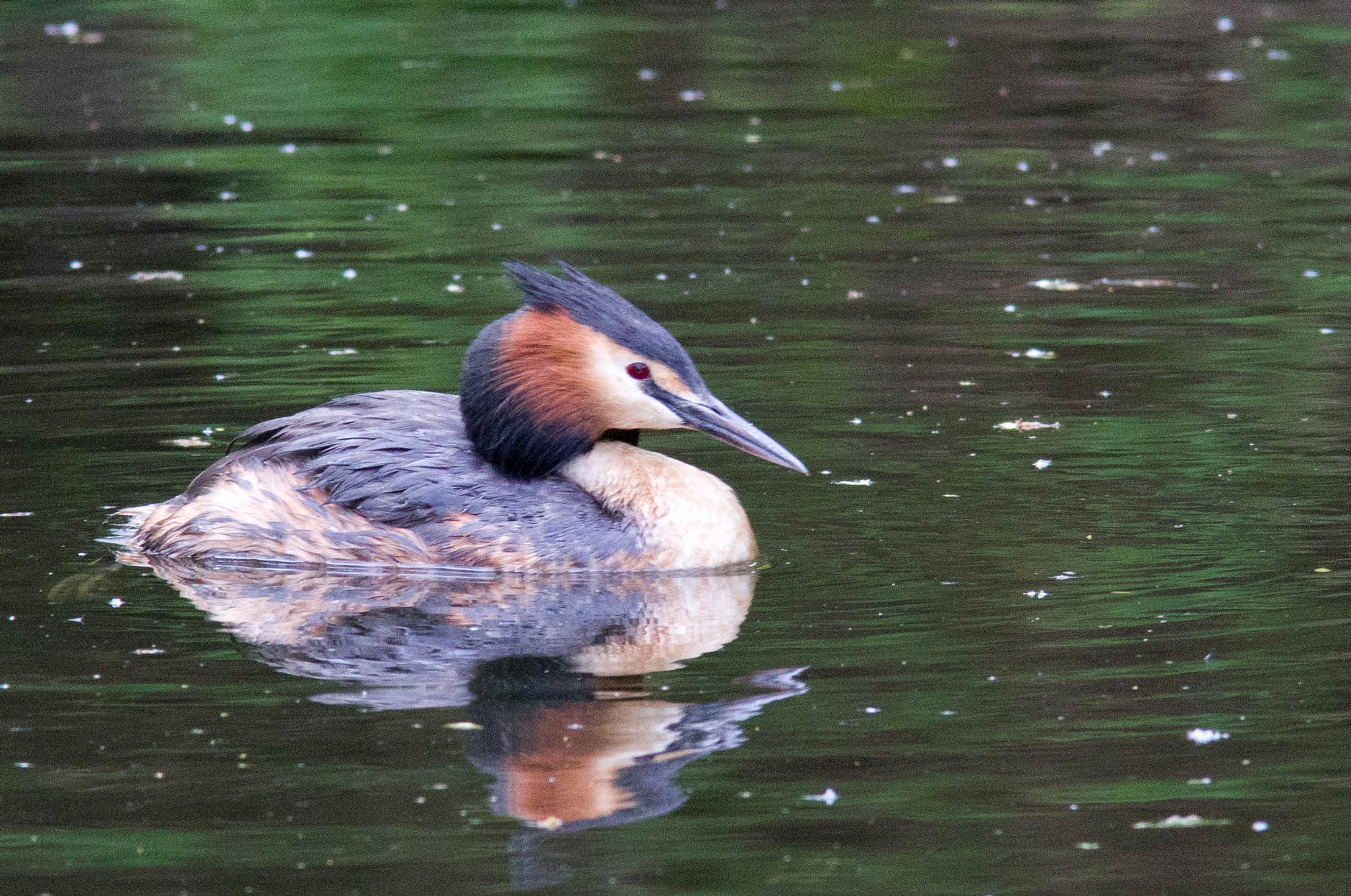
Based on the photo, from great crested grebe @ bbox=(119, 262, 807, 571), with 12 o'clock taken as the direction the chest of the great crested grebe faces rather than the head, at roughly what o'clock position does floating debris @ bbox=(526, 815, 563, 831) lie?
The floating debris is roughly at 3 o'clock from the great crested grebe.

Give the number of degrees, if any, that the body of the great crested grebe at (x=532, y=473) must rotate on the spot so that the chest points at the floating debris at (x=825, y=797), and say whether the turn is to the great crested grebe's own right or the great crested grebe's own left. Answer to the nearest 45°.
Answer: approximately 90° to the great crested grebe's own right

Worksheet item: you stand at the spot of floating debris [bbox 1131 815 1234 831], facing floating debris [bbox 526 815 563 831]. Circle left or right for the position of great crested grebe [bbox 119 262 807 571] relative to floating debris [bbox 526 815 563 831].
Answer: right

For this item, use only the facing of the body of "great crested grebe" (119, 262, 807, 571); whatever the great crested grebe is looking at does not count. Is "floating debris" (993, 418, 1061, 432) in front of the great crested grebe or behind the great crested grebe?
in front

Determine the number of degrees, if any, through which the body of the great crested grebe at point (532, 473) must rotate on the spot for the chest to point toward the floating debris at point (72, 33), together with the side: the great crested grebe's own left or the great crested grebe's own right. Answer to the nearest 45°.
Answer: approximately 90° to the great crested grebe's own left

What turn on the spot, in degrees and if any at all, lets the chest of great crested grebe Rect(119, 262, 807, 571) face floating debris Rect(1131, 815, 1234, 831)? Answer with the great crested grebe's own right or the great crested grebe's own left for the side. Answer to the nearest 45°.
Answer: approximately 45° to the great crested grebe's own right

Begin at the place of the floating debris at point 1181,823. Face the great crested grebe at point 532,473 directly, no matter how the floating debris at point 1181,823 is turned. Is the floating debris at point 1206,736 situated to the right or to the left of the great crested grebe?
right

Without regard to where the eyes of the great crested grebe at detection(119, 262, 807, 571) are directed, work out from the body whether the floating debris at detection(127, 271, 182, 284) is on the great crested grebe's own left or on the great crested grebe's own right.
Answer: on the great crested grebe's own left

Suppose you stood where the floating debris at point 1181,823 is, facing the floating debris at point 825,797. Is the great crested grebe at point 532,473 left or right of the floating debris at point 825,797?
right

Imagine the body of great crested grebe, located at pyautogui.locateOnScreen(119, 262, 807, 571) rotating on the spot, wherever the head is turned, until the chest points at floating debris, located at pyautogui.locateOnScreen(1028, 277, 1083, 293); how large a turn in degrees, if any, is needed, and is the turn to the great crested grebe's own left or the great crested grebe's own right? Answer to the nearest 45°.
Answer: approximately 45° to the great crested grebe's own left

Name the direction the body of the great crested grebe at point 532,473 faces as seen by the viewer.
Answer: to the viewer's right
